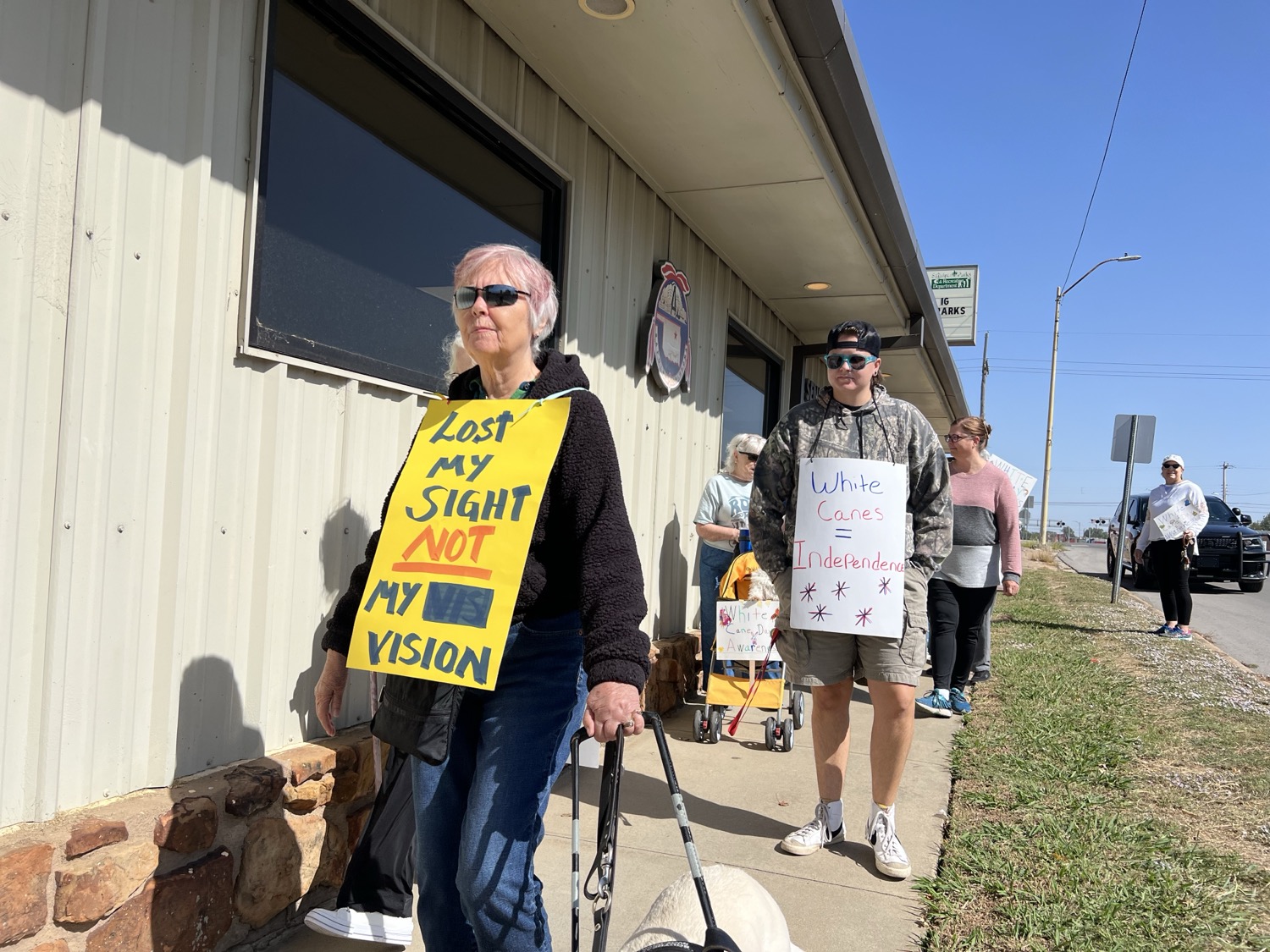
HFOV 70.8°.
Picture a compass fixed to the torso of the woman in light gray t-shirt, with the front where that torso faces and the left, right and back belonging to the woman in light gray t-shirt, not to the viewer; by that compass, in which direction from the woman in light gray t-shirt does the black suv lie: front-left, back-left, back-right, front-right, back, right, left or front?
left

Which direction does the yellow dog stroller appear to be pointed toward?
toward the camera

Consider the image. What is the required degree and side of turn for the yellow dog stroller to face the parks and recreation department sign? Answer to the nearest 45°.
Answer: approximately 180°

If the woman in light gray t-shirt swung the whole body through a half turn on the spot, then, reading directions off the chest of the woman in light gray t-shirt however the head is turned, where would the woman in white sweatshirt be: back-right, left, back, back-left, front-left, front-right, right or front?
right

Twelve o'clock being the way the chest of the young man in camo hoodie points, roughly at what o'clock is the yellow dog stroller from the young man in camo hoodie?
The yellow dog stroller is roughly at 5 o'clock from the young man in camo hoodie.

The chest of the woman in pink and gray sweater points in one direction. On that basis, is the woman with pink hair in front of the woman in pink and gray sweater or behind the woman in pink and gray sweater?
in front

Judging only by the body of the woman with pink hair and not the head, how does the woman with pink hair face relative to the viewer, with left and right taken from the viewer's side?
facing the viewer and to the left of the viewer

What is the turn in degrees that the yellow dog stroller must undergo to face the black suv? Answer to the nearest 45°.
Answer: approximately 135° to its left

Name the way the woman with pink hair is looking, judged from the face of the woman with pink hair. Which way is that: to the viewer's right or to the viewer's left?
to the viewer's left

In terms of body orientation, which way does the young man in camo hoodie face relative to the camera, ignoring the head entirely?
toward the camera

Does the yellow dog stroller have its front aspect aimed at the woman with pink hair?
yes

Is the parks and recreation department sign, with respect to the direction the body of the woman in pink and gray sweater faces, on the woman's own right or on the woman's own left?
on the woman's own right

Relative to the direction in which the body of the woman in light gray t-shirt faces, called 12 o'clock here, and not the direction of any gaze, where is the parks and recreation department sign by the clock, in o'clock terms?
The parks and recreation department sign is roughly at 8 o'clock from the woman in light gray t-shirt.

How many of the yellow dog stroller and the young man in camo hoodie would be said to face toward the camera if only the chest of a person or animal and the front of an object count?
2

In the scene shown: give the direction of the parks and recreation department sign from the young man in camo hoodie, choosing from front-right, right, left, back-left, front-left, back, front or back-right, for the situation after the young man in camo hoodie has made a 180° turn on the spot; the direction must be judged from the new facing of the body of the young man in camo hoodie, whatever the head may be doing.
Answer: front

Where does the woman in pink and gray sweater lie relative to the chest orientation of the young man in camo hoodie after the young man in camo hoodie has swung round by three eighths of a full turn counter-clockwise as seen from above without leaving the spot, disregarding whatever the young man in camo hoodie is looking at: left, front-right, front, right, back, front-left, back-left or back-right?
front-left

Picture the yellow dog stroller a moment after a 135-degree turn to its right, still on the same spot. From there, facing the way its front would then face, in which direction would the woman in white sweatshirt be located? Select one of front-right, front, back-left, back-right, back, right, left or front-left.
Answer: right

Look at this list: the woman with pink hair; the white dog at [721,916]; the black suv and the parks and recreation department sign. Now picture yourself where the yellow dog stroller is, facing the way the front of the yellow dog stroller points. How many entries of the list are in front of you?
2

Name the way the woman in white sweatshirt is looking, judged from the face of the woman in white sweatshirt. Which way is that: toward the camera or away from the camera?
toward the camera
